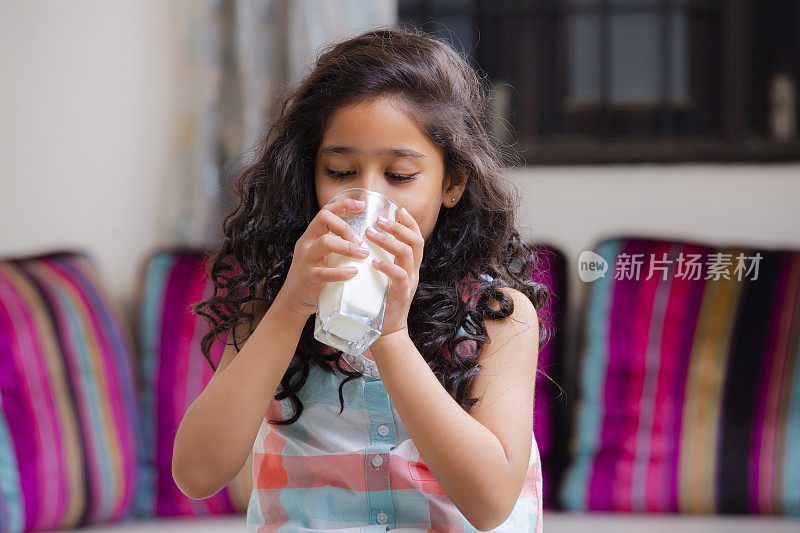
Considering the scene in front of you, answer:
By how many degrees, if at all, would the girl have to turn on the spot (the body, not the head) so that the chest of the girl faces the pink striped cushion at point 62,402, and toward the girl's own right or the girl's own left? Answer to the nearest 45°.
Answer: approximately 135° to the girl's own right

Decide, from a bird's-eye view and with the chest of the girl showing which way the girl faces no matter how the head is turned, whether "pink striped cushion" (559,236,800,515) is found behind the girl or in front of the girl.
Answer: behind

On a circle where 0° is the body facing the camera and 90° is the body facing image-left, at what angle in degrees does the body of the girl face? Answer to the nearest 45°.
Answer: approximately 0°

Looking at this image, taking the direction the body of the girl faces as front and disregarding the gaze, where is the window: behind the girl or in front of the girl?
behind
